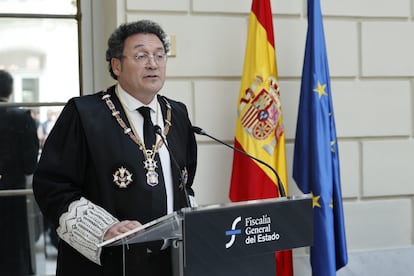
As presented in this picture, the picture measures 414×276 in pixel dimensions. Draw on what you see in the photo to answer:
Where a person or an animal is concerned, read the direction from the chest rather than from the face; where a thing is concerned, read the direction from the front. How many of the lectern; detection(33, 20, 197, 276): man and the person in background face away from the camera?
1

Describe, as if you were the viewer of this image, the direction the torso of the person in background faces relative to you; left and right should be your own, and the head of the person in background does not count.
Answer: facing away from the viewer

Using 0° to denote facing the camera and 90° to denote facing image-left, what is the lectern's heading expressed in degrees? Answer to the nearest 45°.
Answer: approximately 315°

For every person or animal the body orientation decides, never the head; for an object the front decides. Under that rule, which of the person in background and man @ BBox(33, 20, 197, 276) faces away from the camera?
the person in background

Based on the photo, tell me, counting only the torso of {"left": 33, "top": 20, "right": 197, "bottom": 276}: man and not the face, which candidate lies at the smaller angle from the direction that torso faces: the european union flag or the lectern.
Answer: the lectern

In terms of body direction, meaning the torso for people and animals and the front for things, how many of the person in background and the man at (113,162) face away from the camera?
1

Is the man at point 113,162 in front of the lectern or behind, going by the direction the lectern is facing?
behind

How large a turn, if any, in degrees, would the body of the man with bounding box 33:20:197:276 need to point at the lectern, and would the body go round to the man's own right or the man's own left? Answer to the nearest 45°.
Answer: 0° — they already face it

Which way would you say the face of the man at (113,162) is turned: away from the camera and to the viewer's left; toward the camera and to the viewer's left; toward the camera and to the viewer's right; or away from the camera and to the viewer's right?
toward the camera and to the viewer's right

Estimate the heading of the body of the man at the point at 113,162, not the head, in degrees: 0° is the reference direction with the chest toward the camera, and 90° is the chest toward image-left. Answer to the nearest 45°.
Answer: approximately 315°

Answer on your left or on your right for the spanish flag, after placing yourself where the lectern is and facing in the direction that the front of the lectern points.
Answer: on your left

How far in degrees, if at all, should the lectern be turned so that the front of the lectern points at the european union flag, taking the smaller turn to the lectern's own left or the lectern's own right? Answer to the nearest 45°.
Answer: approximately 135° to the lectern's own left
